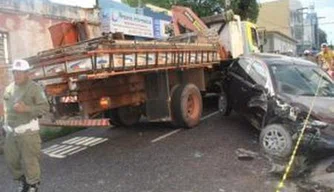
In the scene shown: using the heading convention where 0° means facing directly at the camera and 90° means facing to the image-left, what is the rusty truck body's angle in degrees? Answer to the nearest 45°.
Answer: approximately 225°

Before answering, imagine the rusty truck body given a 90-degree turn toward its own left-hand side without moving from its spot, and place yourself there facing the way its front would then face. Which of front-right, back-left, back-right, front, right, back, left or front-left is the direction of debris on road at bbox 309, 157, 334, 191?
back

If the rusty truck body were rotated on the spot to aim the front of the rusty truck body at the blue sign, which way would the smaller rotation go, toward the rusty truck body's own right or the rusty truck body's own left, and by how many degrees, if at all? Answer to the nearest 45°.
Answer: approximately 45° to the rusty truck body's own left

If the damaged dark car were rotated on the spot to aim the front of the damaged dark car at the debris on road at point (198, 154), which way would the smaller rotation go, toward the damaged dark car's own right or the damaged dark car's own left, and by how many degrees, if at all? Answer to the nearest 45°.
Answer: approximately 90° to the damaged dark car's own right

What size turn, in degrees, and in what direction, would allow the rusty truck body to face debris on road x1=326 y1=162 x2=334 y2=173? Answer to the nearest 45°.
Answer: approximately 90° to its right

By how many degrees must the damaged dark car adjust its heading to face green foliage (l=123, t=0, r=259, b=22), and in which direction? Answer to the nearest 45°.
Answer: approximately 135° to its left

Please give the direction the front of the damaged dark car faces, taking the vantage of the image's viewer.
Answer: facing the viewer and to the right of the viewer
